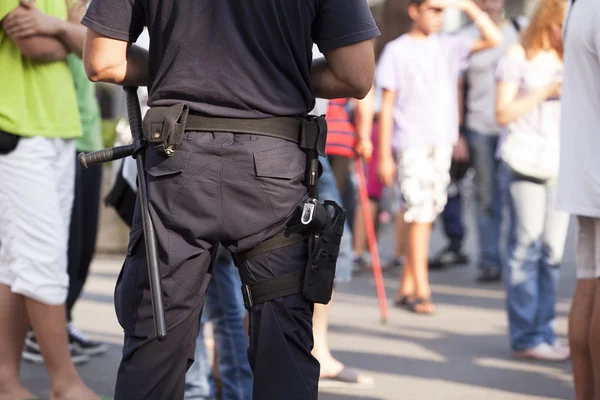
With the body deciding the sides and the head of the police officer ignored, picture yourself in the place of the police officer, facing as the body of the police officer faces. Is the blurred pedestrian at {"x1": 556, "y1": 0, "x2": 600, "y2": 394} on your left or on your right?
on your right

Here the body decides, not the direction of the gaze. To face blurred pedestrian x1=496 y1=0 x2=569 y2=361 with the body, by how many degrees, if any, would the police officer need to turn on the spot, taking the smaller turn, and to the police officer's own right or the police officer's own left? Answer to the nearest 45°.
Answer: approximately 45° to the police officer's own right

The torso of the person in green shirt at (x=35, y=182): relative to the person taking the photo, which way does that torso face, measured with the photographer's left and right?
facing the viewer and to the right of the viewer

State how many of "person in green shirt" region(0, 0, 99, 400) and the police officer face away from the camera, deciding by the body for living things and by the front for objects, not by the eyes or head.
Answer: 1

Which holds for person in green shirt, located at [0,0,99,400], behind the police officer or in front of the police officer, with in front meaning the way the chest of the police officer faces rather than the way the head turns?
in front

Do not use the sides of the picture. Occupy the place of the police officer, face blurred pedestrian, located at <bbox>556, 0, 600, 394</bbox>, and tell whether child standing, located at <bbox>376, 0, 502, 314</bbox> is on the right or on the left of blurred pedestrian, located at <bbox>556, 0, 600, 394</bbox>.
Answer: left

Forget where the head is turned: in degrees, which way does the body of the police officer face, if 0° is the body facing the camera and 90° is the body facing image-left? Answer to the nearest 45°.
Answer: approximately 180°
